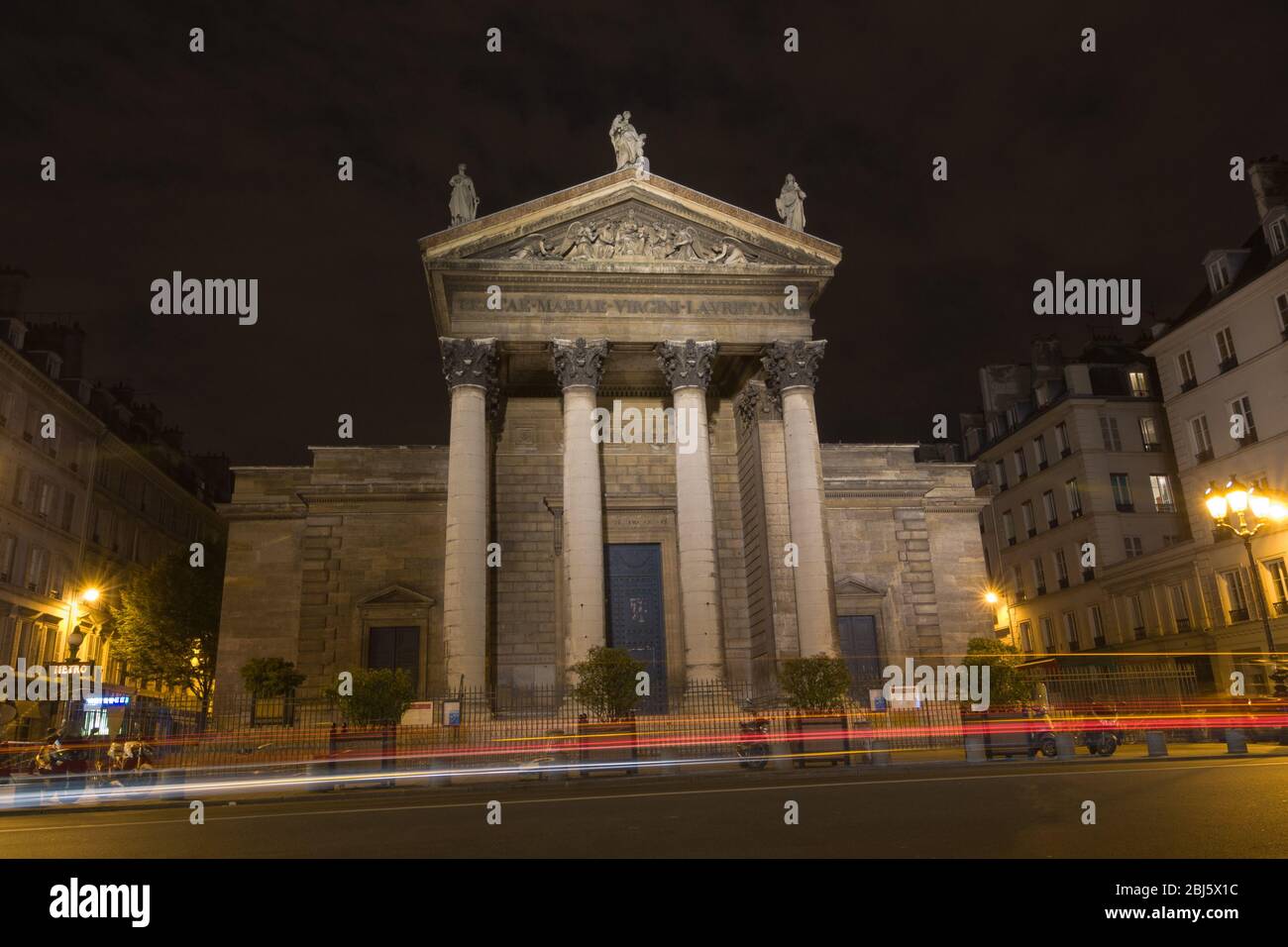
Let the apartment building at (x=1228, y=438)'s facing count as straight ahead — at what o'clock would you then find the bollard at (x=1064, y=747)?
The bollard is roughly at 11 o'clock from the apartment building.

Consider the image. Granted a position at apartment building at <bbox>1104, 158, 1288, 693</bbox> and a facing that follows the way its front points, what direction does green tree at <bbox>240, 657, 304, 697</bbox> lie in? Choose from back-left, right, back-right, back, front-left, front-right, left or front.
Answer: front

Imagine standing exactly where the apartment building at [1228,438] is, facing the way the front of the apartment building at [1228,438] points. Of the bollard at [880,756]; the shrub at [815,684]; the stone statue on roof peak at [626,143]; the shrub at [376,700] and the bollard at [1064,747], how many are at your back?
0

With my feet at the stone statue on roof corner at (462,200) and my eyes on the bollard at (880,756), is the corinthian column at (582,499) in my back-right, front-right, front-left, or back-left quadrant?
front-left

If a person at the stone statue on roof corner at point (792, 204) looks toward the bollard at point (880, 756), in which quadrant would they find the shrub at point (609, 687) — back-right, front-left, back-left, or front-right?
front-right

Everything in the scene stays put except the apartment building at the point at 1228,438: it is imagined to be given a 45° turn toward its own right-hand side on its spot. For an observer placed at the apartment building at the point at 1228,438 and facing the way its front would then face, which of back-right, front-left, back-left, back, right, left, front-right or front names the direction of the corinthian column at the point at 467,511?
front-left

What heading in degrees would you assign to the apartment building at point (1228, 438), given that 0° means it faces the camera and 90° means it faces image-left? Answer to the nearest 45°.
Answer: approximately 45°

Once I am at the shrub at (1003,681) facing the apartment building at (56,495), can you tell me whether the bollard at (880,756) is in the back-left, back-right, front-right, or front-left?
front-left

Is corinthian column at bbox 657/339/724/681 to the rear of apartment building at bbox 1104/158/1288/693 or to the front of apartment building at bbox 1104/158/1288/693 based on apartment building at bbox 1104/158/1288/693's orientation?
to the front

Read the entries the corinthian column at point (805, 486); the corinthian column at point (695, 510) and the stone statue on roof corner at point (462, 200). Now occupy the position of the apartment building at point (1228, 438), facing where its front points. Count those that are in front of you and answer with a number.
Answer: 3

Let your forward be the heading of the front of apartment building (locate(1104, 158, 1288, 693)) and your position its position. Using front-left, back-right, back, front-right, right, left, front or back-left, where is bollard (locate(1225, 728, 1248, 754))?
front-left
